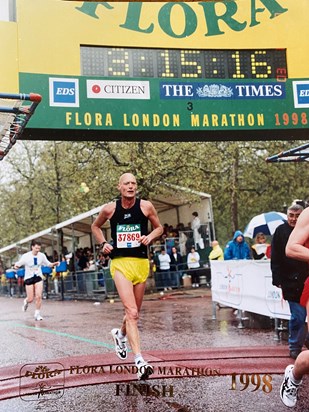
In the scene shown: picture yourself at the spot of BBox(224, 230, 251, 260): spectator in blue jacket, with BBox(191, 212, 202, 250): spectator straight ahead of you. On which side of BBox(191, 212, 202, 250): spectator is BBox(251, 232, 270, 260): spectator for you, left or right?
right

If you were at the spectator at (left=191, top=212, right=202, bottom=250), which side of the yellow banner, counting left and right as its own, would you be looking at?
back

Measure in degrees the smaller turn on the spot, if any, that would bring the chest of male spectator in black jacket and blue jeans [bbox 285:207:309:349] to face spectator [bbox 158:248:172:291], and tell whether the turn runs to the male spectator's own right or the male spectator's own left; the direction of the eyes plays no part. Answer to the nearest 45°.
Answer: approximately 180°

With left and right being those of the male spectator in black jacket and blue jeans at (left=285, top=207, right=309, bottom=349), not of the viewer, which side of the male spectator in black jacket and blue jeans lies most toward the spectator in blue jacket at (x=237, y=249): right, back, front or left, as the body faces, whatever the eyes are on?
back

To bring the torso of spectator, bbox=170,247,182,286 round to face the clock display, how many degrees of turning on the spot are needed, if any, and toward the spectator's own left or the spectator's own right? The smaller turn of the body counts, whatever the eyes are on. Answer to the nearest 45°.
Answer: approximately 45° to the spectator's own left

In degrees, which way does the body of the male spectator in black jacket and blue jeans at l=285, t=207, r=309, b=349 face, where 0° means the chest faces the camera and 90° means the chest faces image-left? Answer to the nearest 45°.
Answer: approximately 0°

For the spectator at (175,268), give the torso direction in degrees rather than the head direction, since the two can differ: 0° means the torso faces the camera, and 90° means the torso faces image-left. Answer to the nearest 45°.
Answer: approximately 45°

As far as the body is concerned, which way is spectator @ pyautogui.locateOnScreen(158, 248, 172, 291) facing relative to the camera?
toward the camera

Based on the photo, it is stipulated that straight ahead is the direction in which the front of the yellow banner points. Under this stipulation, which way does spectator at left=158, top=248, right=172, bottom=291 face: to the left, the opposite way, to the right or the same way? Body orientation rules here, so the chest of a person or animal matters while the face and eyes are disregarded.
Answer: the same way

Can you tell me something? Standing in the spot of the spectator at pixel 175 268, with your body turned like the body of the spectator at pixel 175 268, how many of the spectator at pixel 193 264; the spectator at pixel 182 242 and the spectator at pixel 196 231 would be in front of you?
0

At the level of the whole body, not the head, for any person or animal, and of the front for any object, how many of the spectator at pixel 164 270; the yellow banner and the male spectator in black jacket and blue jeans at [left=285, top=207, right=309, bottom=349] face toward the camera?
3

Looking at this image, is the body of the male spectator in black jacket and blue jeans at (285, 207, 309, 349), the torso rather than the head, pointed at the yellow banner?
no

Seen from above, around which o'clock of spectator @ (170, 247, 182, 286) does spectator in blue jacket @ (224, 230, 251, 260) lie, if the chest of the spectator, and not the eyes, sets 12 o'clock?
The spectator in blue jacket is roughly at 10 o'clock from the spectator.

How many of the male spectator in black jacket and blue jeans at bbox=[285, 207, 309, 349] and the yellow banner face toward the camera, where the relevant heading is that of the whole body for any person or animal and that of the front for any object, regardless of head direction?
2

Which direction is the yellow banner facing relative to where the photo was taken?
toward the camera

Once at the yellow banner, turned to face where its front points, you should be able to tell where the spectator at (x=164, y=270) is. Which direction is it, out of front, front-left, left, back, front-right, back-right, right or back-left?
back

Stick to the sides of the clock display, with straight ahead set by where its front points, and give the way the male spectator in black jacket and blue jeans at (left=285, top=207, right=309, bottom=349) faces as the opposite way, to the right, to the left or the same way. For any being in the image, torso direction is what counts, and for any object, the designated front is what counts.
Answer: the same way

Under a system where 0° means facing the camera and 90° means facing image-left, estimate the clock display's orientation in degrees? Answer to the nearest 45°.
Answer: approximately 0°

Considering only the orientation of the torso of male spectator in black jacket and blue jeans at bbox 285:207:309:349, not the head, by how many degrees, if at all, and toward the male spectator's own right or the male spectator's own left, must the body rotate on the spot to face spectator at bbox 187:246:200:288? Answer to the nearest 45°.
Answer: approximately 180°
